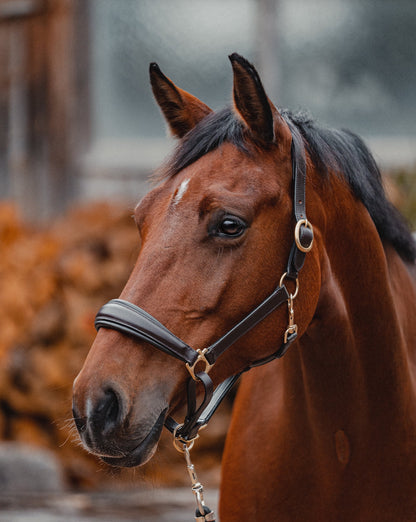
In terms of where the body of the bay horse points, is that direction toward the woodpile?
no

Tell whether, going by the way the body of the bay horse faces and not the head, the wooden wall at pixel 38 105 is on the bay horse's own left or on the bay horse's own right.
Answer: on the bay horse's own right

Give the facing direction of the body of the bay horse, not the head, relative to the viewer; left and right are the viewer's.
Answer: facing the viewer and to the left of the viewer
